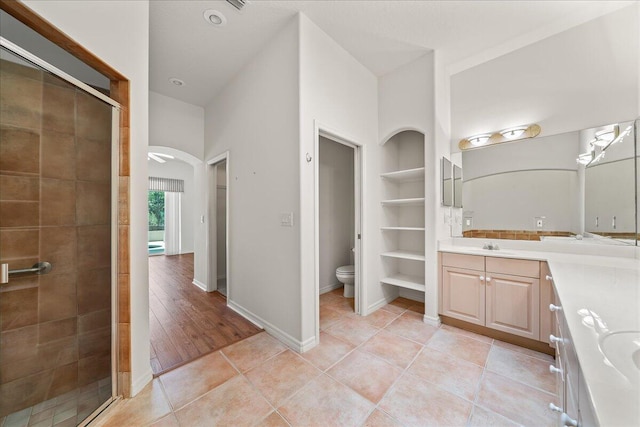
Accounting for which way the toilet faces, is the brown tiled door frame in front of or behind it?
in front

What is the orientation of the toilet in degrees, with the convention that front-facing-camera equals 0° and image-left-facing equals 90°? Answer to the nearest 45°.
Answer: approximately 45°

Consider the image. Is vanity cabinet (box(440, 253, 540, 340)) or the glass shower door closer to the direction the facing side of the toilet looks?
the glass shower door

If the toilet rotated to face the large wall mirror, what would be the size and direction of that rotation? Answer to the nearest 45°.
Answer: approximately 135° to its left
